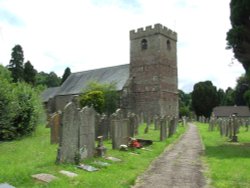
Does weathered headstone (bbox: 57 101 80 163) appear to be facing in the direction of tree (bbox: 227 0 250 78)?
no

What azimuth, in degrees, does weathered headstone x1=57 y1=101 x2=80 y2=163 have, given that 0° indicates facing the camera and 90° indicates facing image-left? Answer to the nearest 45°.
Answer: approximately 315°

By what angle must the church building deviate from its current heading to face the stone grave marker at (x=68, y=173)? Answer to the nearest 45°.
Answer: approximately 45° to its right

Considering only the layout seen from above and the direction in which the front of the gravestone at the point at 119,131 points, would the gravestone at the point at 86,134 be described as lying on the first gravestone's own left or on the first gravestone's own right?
on the first gravestone's own right

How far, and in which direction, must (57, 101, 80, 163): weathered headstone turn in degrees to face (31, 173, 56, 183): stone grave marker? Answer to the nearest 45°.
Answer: approximately 45° to its right

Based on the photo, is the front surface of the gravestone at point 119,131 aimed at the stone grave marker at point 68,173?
no

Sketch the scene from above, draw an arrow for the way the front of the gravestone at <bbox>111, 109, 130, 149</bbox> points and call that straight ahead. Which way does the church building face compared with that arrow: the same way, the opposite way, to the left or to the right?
the same way

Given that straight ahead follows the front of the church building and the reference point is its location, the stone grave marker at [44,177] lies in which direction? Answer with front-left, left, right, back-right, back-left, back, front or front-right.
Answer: front-right

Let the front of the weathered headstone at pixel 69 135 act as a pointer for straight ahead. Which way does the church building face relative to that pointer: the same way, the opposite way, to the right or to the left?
the same way

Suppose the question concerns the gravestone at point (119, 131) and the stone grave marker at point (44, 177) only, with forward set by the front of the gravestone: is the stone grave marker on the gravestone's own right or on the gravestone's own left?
on the gravestone's own right

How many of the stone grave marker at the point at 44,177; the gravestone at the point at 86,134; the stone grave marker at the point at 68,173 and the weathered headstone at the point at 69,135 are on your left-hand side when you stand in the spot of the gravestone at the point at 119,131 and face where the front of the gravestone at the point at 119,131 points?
0

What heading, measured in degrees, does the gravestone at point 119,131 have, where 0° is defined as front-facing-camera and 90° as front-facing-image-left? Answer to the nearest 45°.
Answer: approximately 315°

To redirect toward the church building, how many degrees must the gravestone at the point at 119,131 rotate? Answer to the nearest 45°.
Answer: approximately 135° to its left

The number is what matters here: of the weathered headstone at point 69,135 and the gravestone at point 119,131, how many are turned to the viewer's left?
0

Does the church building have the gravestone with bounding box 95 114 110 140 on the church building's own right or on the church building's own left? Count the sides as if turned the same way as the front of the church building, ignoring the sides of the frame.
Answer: on the church building's own right

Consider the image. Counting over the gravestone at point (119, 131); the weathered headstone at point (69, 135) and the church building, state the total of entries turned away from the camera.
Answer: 0

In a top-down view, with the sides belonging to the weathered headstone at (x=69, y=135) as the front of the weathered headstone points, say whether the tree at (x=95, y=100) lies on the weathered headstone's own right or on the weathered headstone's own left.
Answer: on the weathered headstone's own left
